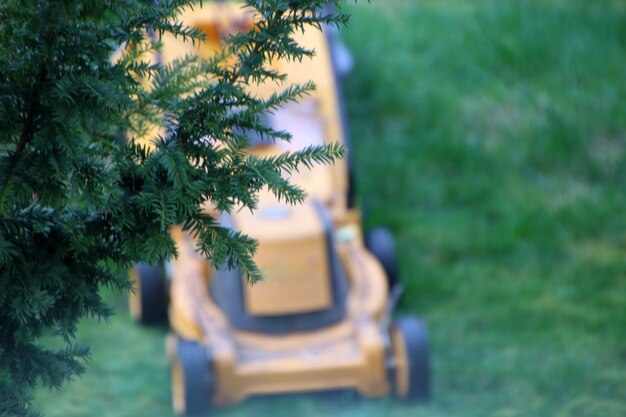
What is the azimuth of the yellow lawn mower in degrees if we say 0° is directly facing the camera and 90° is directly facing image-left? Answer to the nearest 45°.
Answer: approximately 0°
